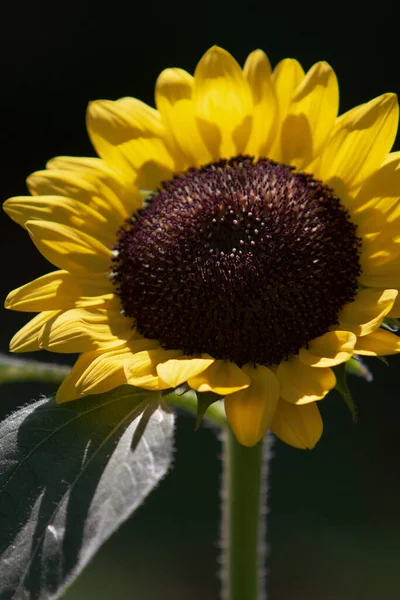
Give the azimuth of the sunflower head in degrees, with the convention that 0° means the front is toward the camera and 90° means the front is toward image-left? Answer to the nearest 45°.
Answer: approximately 0°

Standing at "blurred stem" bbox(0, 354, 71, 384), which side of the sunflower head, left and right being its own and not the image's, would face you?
right

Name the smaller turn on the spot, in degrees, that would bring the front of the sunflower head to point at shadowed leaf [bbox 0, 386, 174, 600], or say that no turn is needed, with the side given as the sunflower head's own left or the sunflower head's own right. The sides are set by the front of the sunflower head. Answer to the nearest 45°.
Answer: approximately 45° to the sunflower head's own right
